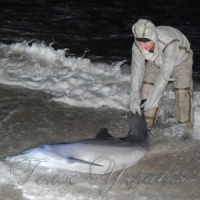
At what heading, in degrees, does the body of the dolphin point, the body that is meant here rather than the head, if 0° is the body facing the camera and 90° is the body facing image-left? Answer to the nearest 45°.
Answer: approximately 90°

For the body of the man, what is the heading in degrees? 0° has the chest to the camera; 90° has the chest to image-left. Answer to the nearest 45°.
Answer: approximately 45°
